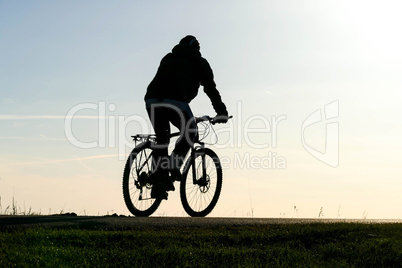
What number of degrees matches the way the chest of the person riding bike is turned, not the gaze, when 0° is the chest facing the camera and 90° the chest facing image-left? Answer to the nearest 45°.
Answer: approximately 225°
